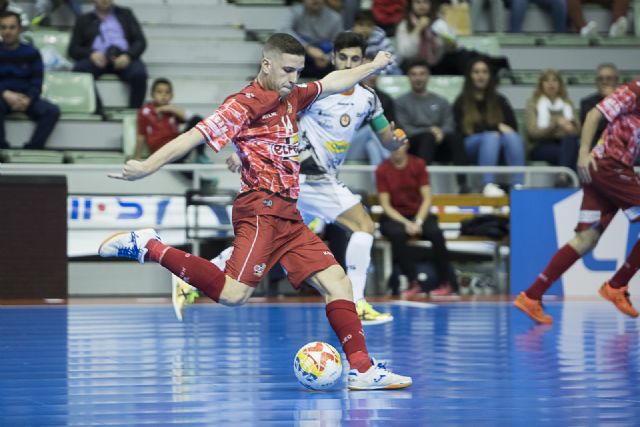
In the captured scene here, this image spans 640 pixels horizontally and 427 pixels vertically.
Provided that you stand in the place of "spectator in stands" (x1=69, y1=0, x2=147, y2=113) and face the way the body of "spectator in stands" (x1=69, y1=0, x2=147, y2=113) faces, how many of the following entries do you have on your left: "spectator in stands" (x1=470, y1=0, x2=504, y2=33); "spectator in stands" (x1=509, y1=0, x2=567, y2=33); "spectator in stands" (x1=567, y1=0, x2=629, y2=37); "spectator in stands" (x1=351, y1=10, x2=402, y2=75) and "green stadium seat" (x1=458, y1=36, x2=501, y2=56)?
5

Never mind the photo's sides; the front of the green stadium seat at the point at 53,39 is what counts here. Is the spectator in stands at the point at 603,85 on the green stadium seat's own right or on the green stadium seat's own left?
on the green stadium seat's own left

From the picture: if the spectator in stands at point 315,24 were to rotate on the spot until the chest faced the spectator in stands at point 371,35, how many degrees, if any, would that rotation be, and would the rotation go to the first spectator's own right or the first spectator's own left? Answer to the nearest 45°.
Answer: approximately 45° to the first spectator's own left

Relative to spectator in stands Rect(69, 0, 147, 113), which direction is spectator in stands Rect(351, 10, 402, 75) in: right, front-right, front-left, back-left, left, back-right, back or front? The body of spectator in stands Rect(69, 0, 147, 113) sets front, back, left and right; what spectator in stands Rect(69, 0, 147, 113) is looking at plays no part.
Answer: left

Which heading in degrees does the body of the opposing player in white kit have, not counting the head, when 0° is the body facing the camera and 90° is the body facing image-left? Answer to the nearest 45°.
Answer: approximately 315°

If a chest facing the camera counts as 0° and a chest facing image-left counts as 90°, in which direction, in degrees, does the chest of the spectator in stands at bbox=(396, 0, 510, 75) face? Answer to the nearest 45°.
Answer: approximately 0°

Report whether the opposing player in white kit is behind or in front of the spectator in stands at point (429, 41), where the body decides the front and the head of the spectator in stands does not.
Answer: in front

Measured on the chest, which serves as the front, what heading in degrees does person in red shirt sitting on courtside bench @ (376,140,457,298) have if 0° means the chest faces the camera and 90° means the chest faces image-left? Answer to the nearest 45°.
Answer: approximately 0°
